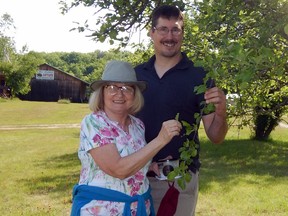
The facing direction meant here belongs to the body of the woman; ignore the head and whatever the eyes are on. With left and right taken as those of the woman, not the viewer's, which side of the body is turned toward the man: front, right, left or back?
left

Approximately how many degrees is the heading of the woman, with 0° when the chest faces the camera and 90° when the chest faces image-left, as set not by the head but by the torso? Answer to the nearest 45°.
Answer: approximately 315°
